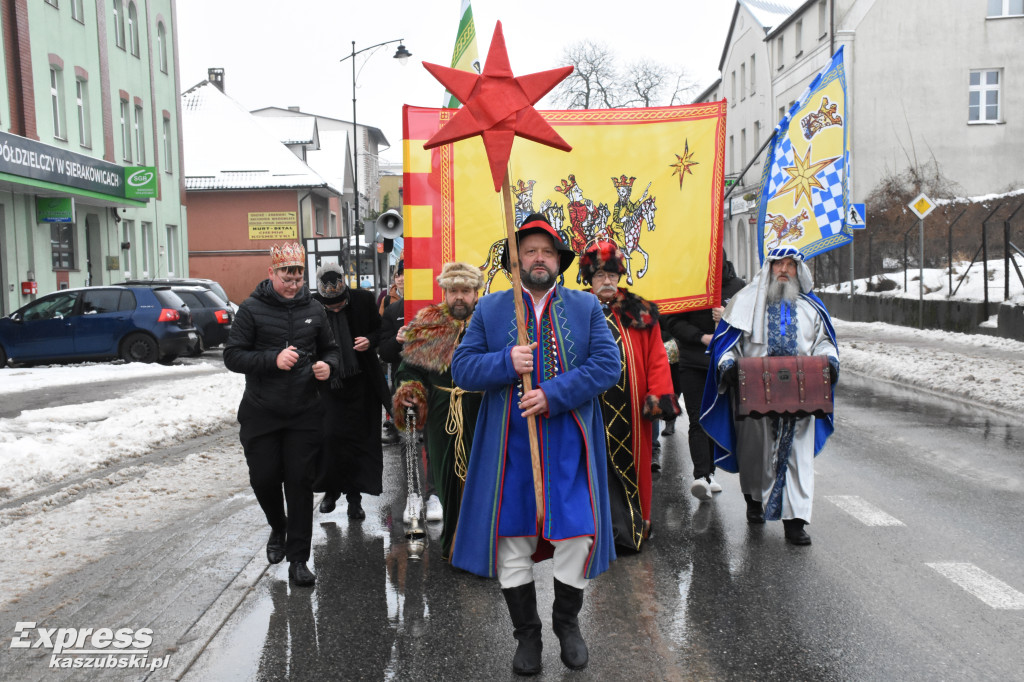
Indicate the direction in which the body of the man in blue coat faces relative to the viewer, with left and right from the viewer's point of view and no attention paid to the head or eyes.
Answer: facing the viewer

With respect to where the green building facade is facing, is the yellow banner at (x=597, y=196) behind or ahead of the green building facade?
ahead

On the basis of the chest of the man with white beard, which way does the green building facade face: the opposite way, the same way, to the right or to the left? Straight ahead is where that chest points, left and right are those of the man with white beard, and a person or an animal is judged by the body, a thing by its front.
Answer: to the left

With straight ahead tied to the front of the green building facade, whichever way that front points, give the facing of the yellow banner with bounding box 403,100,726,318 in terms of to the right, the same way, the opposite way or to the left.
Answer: to the right

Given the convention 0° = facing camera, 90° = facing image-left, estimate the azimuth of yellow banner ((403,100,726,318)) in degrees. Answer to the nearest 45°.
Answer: approximately 0°

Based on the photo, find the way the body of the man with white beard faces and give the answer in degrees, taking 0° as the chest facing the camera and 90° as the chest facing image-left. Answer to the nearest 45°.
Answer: approximately 0°

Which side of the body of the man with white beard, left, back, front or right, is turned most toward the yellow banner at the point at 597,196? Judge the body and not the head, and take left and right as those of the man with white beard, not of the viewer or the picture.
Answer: right

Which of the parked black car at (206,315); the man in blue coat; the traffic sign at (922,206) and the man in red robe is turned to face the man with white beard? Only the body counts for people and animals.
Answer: the traffic sign

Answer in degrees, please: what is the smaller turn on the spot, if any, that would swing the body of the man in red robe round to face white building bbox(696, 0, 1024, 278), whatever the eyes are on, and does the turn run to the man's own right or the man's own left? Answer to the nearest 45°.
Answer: approximately 180°

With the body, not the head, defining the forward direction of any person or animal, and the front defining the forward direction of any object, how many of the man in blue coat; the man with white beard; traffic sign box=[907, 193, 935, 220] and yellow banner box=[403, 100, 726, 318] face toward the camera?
4

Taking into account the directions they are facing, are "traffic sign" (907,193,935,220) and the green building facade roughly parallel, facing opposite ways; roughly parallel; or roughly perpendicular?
roughly perpendicular

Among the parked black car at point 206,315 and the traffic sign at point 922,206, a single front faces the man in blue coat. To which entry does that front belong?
the traffic sign

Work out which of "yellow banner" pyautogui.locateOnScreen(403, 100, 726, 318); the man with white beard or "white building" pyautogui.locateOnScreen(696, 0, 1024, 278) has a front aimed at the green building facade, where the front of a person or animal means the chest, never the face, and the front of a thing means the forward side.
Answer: the white building

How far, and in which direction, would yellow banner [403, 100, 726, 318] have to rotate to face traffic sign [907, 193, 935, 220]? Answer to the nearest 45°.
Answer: approximately 135° to its left

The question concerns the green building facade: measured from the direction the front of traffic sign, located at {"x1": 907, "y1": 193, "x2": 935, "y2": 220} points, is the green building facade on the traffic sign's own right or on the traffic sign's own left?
on the traffic sign's own right

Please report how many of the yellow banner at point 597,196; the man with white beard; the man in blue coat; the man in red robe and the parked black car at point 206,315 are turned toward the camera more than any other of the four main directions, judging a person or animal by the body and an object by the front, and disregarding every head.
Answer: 4

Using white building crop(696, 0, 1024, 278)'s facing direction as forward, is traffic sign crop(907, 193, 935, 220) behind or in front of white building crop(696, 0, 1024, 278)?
in front
